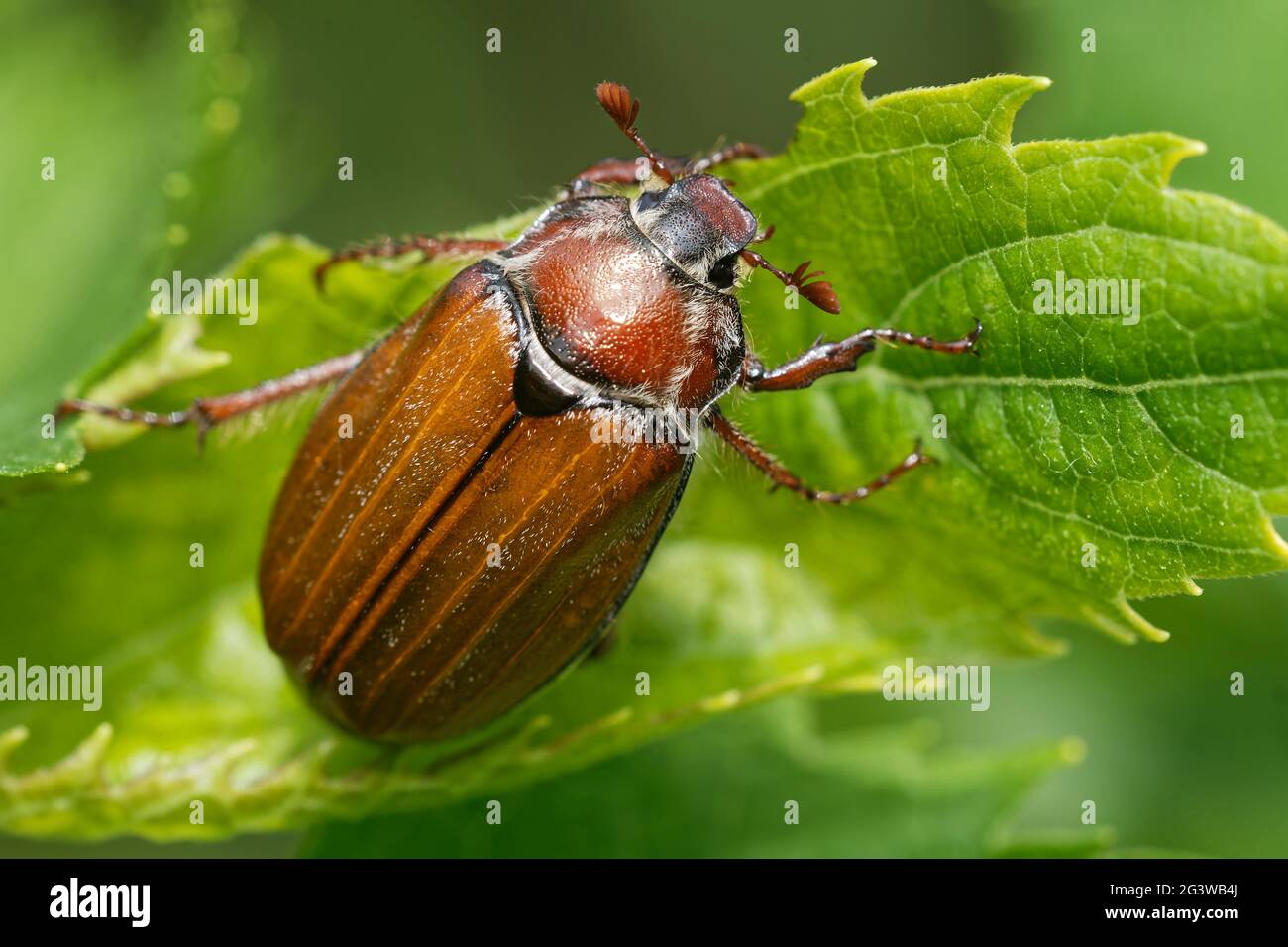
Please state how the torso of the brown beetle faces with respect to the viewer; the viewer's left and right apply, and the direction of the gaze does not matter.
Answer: facing away from the viewer and to the right of the viewer
